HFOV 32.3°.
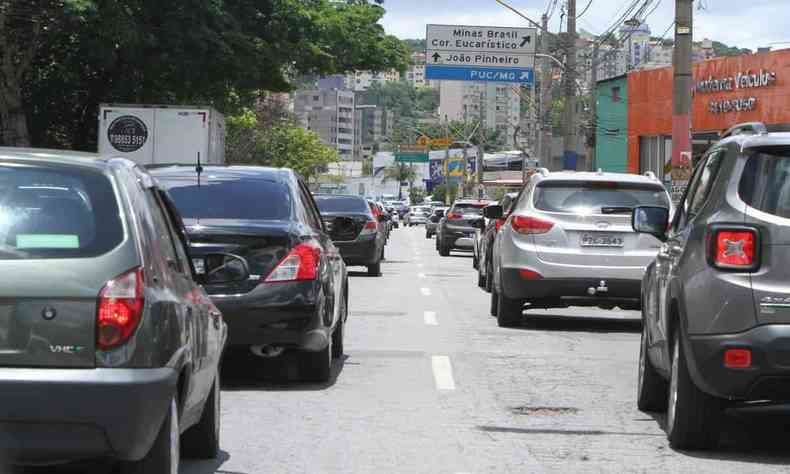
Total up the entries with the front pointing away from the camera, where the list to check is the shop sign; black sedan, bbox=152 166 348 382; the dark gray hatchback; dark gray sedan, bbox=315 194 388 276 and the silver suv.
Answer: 4

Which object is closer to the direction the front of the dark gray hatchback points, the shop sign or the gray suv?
the shop sign

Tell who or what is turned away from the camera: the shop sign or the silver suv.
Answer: the silver suv

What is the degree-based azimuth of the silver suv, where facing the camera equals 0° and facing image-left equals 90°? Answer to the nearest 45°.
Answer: approximately 180°

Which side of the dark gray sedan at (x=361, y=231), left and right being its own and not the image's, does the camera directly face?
back

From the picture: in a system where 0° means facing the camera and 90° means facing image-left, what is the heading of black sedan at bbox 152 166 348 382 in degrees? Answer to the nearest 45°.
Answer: approximately 180°

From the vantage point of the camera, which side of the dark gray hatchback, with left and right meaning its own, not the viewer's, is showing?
back

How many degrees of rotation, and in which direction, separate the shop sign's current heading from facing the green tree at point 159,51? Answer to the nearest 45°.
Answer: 0° — it already faces it

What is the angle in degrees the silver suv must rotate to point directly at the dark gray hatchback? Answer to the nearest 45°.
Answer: approximately 180°

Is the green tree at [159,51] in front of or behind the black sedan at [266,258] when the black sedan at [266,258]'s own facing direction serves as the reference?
in front

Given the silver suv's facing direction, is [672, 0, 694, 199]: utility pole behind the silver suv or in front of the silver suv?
in front

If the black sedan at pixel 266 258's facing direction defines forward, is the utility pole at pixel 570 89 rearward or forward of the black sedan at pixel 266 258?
forward

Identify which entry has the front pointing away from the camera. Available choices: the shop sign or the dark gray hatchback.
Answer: the dark gray hatchback

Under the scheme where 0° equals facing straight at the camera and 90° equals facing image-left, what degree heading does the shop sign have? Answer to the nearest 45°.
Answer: approximately 45°

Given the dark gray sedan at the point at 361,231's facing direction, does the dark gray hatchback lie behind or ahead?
behind
